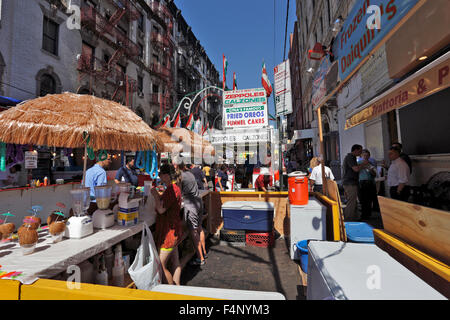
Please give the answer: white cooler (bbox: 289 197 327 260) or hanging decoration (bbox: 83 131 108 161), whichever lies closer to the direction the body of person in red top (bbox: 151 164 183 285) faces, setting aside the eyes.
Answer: the hanging decoration

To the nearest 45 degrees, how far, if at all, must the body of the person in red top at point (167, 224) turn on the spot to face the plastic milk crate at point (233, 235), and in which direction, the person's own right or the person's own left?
approximately 135° to the person's own right

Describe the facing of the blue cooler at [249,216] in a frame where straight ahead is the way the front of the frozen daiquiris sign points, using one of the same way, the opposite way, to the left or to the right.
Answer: to the left

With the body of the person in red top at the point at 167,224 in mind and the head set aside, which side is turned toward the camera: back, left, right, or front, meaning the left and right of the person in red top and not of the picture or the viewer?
left

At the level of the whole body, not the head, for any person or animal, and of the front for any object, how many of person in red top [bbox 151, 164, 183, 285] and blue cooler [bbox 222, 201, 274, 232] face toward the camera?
1

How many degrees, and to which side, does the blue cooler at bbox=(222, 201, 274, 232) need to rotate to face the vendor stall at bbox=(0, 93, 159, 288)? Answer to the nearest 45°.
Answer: approximately 45° to its right

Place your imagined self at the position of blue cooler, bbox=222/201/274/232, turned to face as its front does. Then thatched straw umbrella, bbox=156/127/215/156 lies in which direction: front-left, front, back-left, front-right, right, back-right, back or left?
back-right

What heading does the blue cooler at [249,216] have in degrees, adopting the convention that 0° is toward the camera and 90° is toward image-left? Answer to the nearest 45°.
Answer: approximately 0°

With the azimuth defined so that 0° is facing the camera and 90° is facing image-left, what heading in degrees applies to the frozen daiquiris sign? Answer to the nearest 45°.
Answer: approximately 45°
